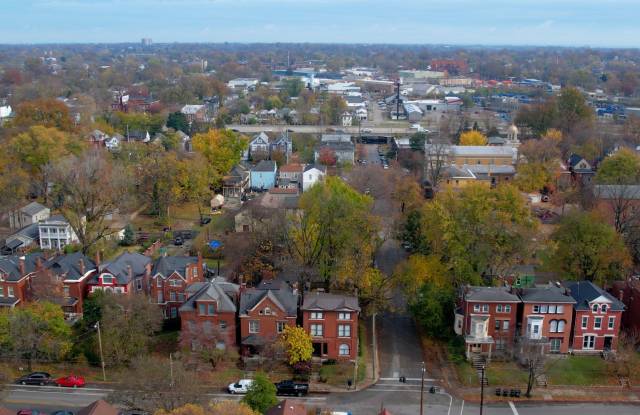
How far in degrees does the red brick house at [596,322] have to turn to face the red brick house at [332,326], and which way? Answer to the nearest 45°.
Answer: approximately 45° to its right

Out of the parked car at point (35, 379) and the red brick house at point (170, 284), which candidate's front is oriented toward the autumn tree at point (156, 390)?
the red brick house

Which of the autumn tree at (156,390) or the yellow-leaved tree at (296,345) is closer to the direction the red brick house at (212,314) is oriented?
the autumn tree

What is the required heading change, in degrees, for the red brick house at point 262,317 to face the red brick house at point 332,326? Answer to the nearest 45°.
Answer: approximately 90° to its left

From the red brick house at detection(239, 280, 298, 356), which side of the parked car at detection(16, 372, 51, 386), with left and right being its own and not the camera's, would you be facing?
back

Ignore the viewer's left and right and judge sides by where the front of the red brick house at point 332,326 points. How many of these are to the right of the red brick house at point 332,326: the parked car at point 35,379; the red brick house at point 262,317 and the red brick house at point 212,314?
3

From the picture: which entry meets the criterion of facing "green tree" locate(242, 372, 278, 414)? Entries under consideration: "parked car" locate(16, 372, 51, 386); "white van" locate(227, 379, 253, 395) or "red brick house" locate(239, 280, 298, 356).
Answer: the red brick house

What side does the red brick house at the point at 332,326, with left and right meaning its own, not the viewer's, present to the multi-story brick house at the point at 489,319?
left

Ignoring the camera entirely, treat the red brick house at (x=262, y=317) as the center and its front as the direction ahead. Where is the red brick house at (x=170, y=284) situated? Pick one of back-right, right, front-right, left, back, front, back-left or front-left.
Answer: back-right

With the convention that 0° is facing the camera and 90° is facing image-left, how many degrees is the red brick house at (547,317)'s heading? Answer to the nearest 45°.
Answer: approximately 0°

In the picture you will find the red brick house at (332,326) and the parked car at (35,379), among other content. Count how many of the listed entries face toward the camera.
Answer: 1

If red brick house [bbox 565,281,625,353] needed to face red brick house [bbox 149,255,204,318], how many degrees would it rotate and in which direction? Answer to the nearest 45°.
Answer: approximately 90° to its right

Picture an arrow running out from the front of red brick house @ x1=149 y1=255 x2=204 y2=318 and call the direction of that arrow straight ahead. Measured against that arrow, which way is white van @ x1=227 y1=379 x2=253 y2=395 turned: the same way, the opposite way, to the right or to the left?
to the right

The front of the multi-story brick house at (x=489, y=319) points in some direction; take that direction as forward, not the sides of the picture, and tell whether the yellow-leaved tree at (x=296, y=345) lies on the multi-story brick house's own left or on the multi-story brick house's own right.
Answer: on the multi-story brick house's own right
